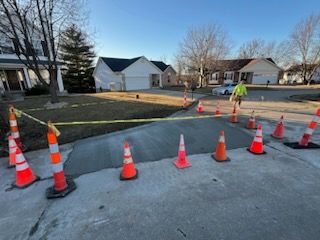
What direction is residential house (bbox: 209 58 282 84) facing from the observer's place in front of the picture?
facing the viewer

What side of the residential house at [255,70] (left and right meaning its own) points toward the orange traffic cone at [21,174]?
front

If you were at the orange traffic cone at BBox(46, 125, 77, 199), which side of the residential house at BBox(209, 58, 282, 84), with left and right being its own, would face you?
front

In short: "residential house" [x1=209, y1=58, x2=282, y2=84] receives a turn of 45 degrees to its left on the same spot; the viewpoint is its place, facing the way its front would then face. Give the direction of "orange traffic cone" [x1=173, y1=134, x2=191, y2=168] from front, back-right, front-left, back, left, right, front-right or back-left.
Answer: front-right

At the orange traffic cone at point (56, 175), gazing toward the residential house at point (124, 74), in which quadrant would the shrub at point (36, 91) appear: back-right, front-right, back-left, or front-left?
front-left

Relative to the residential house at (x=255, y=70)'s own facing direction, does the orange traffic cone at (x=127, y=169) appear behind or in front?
in front

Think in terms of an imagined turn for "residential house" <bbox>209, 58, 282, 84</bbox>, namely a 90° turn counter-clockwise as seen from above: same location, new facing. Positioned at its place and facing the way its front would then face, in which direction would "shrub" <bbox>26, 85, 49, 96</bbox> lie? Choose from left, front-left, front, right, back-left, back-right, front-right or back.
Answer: back-right

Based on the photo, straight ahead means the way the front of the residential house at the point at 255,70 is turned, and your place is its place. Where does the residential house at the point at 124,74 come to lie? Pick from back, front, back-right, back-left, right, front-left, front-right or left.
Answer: front-right

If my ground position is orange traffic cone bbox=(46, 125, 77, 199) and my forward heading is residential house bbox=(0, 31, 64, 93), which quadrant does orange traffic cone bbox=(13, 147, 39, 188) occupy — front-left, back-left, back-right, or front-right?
front-left

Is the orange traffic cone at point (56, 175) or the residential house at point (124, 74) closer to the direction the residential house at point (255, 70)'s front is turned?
the orange traffic cone

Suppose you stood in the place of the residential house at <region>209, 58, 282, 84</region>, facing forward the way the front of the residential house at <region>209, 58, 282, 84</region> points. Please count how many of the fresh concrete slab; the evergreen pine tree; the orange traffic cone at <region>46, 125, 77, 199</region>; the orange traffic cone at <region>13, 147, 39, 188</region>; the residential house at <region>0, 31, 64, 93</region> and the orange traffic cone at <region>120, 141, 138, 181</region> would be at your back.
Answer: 0

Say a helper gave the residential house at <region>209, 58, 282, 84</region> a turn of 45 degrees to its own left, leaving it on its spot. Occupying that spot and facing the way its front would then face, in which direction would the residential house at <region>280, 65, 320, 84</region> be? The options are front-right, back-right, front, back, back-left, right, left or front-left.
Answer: left

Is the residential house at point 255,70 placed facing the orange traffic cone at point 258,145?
yes
